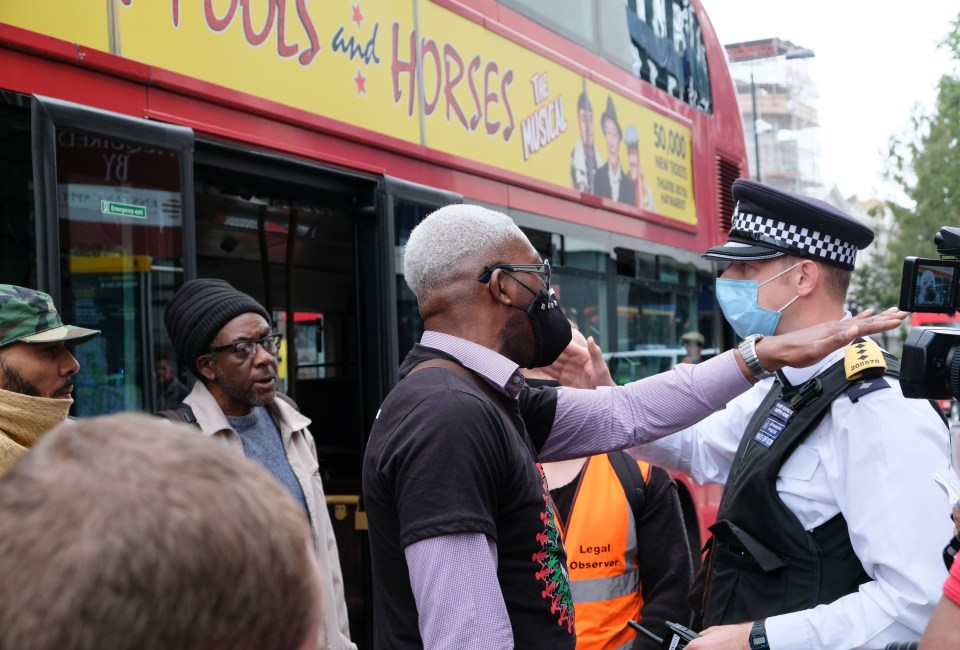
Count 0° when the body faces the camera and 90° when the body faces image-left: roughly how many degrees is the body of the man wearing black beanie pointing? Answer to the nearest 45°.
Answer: approximately 315°

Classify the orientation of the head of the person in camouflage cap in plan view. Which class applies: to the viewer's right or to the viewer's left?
to the viewer's right

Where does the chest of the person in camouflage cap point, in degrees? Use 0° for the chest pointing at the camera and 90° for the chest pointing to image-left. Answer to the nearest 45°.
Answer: approximately 270°

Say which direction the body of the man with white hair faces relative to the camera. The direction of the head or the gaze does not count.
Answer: to the viewer's right

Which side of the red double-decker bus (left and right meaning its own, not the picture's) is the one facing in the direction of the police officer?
left

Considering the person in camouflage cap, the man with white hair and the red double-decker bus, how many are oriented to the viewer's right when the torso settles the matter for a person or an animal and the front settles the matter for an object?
2
